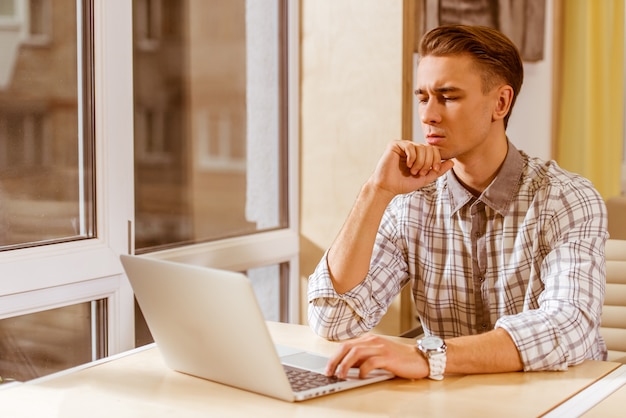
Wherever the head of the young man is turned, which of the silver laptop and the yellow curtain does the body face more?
the silver laptop

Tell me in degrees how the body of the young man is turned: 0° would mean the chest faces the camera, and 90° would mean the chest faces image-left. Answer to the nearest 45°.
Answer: approximately 45°

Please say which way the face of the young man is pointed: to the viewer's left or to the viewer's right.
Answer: to the viewer's left

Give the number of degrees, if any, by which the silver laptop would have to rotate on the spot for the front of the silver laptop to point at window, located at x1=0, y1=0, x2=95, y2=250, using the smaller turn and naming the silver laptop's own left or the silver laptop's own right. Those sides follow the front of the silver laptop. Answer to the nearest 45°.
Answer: approximately 90° to the silver laptop's own left

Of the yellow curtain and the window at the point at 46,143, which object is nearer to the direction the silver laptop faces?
the yellow curtain

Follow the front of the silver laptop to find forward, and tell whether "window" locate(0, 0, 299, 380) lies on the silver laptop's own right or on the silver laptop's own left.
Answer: on the silver laptop's own left

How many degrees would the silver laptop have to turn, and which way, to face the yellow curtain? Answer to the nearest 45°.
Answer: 0° — it already faces it

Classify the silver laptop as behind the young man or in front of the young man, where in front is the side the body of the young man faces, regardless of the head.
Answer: in front

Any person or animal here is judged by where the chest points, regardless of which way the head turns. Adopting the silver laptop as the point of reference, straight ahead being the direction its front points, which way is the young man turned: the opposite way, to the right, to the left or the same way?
the opposite way

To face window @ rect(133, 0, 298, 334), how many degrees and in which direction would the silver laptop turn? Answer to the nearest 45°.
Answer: approximately 45° to its left

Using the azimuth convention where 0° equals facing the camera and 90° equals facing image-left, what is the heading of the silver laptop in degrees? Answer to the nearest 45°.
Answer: approximately 225°
